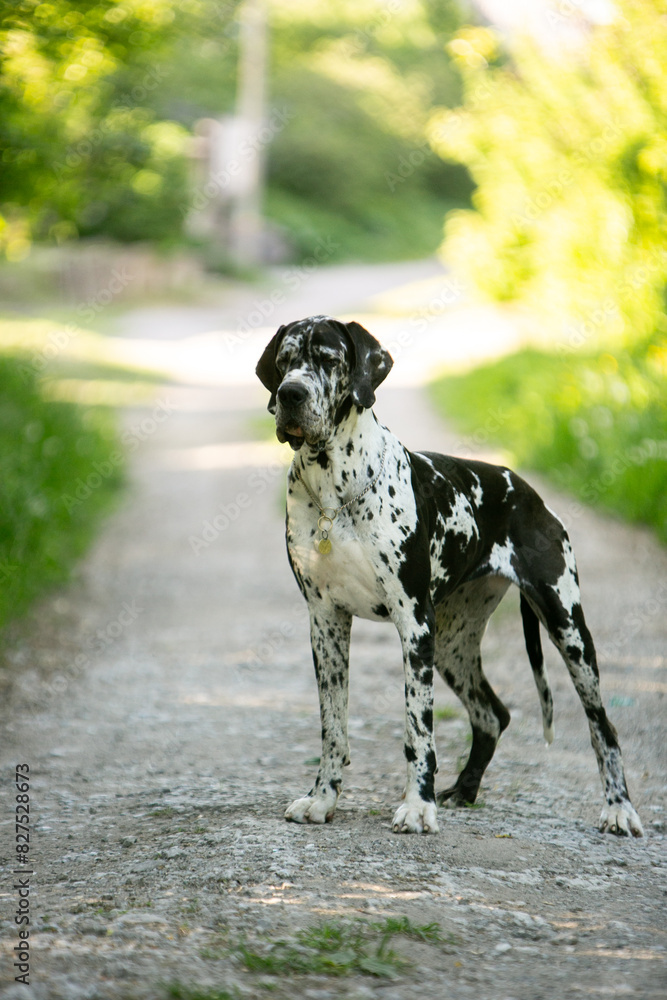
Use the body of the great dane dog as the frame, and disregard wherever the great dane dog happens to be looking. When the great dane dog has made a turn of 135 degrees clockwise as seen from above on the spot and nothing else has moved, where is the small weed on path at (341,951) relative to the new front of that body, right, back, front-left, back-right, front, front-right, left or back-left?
back

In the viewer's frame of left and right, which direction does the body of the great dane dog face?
facing the viewer and to the left of the viewer
